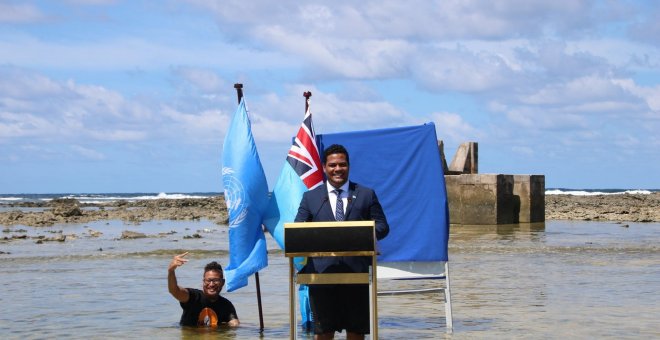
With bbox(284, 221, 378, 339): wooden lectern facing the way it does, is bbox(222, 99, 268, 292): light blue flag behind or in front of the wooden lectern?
behind

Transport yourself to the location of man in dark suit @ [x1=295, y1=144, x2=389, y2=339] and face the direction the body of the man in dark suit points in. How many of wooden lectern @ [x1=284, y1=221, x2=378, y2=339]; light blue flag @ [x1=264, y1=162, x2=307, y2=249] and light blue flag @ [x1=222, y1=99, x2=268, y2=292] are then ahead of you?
1

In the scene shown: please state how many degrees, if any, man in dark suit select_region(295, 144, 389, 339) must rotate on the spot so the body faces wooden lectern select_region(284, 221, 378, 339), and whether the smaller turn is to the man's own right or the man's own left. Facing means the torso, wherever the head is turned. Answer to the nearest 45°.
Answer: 0° — they already face it

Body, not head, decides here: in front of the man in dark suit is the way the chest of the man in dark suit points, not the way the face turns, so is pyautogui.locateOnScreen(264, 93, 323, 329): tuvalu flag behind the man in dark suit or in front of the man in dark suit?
behind

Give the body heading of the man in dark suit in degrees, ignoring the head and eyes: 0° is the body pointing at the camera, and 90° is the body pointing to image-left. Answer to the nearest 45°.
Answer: approximately 0°

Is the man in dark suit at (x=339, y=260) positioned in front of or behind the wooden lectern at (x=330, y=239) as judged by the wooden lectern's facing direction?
behind

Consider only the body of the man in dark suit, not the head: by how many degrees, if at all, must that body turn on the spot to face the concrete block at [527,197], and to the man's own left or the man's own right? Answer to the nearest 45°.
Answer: approximately 180°

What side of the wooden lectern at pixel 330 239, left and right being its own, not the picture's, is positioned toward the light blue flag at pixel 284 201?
back
